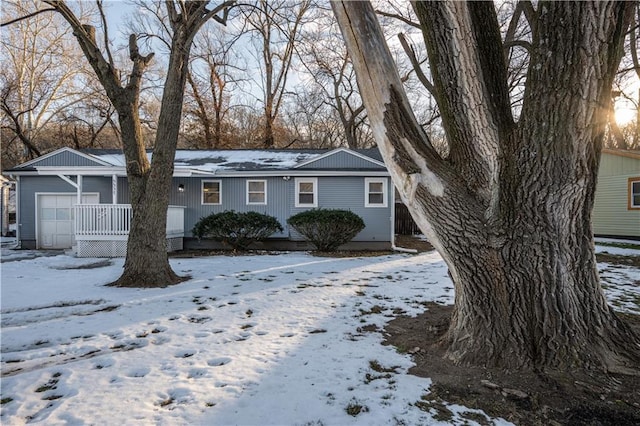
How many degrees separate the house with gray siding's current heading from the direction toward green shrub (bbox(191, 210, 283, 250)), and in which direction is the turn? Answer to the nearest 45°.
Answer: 0° — it already faces it

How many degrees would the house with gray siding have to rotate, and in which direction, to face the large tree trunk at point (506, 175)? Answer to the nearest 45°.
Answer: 0° — it already faces it

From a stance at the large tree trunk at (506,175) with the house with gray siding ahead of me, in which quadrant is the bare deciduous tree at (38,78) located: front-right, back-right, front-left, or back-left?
front-left

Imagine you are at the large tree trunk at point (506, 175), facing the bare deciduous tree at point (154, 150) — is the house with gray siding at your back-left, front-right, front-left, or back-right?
front-right

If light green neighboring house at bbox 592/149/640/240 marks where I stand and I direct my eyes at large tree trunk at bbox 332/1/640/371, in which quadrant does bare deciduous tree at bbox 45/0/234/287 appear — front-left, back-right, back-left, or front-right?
front-right

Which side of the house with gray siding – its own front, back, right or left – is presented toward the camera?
front

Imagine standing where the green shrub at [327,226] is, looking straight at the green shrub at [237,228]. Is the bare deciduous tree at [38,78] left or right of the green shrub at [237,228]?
right

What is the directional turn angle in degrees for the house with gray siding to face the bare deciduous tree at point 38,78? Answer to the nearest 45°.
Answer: approximately 135° to its right

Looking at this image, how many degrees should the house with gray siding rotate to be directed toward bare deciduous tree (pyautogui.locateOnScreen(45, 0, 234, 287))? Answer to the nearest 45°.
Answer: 0° — it already faces it

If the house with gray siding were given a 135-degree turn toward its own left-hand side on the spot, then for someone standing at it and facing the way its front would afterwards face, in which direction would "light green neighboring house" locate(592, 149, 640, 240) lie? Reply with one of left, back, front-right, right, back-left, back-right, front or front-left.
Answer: front-right
